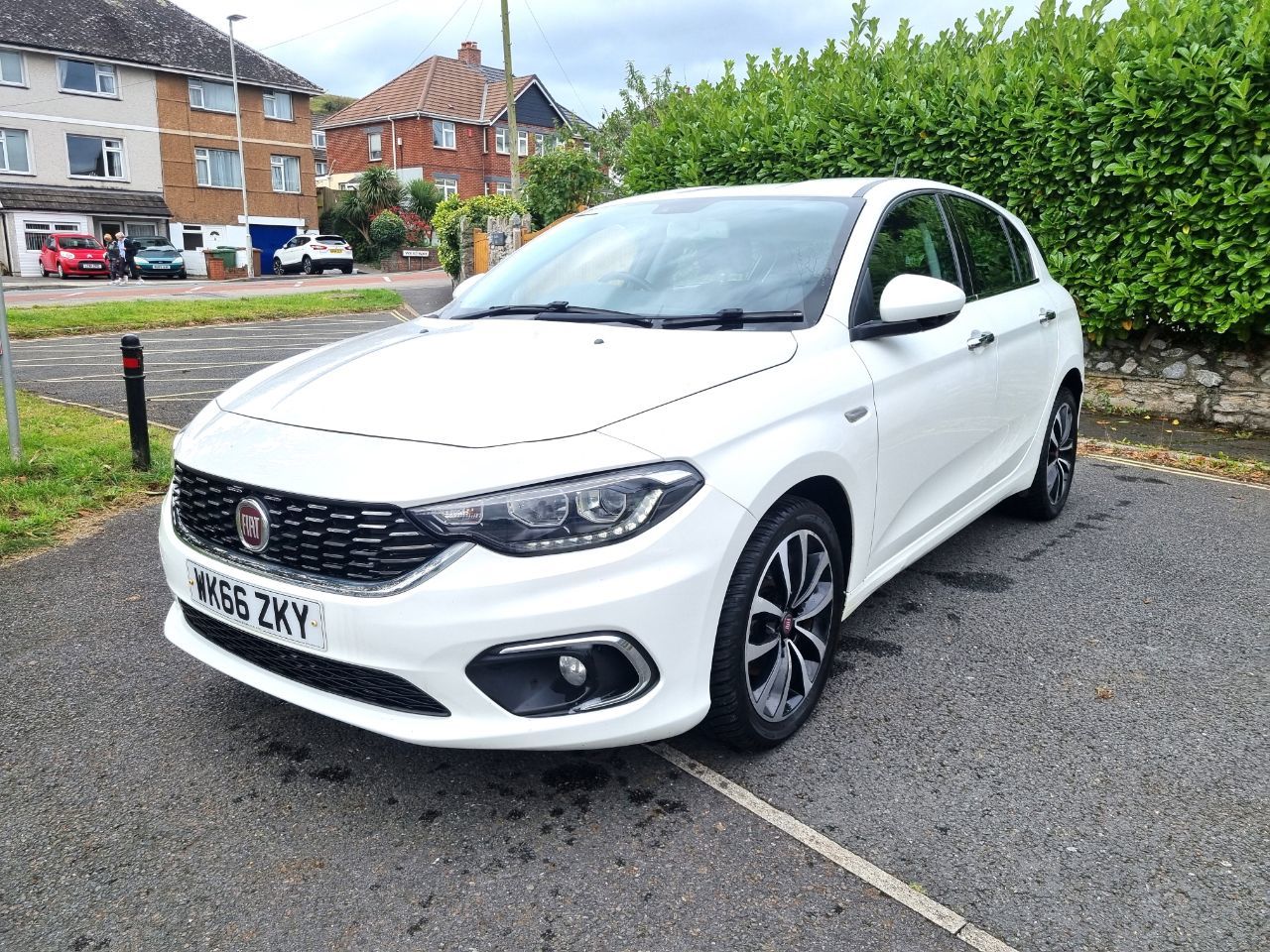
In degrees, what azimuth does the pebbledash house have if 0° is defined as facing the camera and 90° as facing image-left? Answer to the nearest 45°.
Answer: approximately 315°

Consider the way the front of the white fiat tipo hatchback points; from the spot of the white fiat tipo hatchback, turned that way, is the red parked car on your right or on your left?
on your right

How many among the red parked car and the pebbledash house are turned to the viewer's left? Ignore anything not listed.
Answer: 0

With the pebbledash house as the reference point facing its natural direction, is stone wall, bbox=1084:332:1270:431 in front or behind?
in front

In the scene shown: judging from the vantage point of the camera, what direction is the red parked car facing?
facing the viewer and to the right of the viewer

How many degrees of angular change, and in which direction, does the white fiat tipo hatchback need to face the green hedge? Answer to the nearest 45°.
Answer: approximately 180°

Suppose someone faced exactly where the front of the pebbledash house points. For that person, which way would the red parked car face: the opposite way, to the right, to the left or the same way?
the same way

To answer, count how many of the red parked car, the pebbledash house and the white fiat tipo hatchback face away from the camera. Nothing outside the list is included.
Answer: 0

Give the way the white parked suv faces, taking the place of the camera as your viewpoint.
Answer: facing away from the viewer and to the left of the viewer

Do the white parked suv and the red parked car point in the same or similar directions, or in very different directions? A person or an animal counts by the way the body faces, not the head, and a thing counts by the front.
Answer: very different directions
